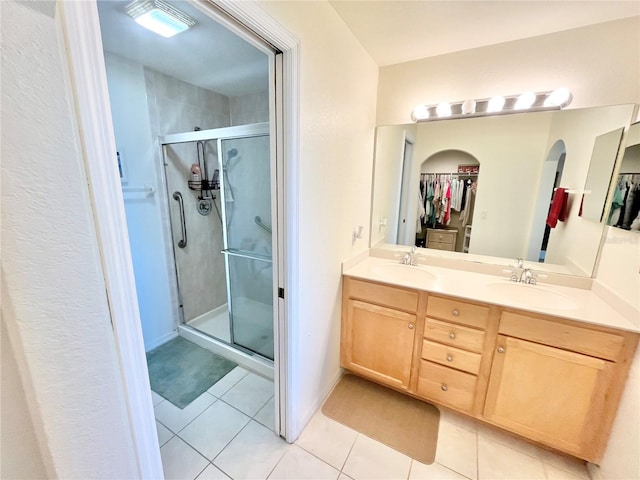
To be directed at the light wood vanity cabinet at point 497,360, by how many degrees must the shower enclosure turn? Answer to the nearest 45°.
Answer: approximately 90° to its left

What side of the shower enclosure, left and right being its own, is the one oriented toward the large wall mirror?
left

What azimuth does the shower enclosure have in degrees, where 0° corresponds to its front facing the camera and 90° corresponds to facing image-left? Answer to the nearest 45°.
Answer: approximately 45°
